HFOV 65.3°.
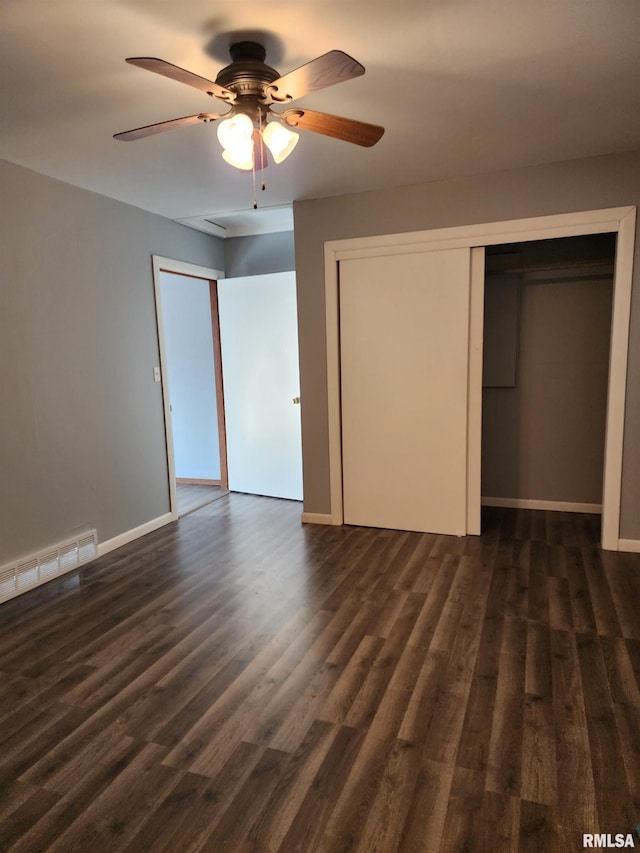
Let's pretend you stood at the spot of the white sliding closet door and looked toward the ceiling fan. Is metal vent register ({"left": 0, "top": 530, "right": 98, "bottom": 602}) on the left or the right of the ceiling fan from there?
right

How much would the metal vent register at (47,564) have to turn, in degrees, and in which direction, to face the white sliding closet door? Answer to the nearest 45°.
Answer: approximately 45° to its left

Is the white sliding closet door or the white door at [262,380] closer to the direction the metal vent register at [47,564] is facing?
the white sliding closet door

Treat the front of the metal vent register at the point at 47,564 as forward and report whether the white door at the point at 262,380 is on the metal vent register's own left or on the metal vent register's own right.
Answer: on the metal vent register's own left

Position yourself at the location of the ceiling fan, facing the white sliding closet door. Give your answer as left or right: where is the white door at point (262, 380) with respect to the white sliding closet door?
left
